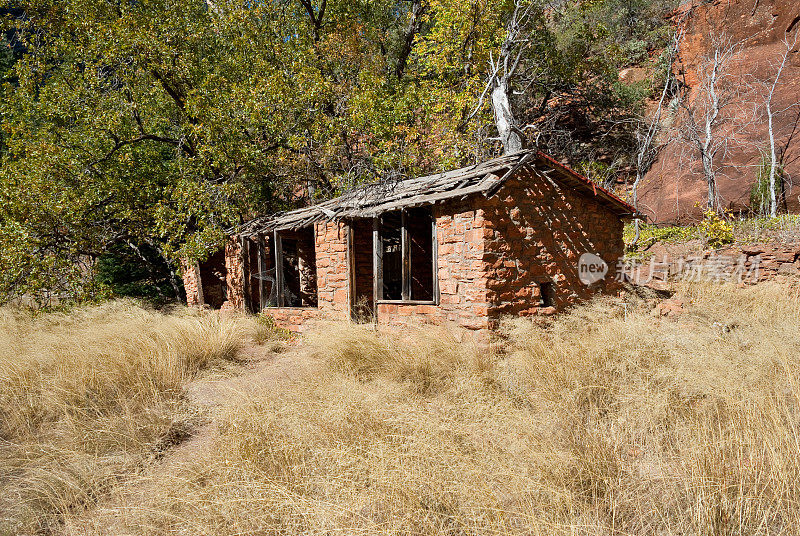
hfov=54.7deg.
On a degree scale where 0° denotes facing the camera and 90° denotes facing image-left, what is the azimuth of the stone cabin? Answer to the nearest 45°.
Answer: approximately 45°

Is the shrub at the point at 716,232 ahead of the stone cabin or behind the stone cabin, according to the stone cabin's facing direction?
behind

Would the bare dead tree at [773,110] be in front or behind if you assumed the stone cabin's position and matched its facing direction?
behind

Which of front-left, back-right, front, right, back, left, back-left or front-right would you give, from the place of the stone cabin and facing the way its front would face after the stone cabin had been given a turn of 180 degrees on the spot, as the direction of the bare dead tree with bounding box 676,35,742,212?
front
